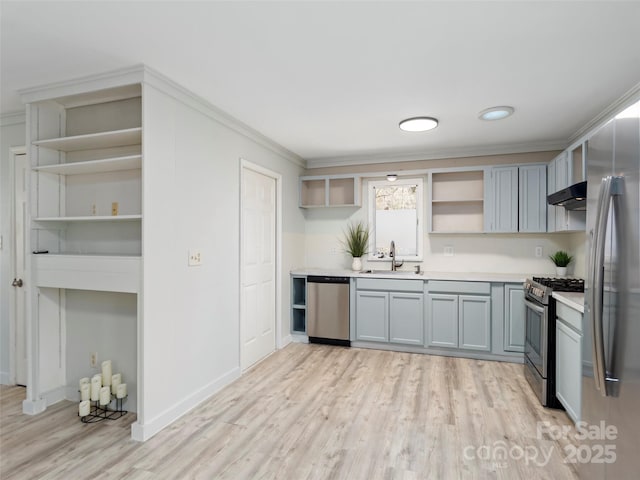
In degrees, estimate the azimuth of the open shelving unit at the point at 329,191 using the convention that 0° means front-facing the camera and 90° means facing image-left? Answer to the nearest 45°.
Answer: approximately 0°

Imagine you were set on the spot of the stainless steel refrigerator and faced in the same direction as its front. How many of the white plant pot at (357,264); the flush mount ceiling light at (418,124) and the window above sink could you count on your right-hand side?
3

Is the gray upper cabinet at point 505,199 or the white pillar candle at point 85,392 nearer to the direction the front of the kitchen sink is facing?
the white pillar candle

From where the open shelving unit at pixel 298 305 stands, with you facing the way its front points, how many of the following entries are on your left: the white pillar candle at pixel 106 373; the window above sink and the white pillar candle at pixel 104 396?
1

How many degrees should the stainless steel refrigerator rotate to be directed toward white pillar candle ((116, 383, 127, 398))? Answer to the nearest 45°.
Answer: approximately 45° to its right

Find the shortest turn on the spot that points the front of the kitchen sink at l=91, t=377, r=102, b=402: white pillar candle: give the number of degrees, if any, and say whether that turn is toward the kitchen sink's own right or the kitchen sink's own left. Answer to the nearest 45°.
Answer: approximately 45° to the kitchen sink's own right

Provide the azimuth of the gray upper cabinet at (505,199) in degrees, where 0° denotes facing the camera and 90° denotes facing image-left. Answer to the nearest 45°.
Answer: approximately 0°

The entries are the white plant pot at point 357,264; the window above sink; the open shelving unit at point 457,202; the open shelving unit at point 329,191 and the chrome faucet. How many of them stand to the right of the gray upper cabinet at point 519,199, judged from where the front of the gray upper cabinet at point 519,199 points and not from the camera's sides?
5
